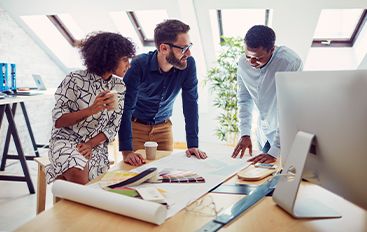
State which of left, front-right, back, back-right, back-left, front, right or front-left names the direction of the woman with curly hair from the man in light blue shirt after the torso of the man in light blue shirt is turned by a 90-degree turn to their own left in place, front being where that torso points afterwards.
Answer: right

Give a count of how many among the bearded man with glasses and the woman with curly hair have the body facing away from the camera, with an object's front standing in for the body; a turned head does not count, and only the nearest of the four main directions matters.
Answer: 0

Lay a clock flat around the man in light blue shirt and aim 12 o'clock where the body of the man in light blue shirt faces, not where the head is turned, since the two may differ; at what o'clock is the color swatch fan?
The color swatch fan is roughly at 11 o'clock from the man in light blue shirt.

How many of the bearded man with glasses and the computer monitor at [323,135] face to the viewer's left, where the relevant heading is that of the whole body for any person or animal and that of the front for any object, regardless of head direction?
0

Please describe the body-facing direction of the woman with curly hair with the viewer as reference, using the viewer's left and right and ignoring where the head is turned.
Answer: facing the viewer and to the right of the viewer

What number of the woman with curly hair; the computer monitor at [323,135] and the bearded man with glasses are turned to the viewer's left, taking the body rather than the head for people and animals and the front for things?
0

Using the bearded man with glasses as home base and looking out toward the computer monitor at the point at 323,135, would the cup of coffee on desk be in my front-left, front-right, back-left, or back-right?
front-right

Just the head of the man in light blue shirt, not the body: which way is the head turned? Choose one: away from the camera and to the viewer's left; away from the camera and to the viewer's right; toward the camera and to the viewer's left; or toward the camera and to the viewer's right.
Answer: toward the camera and to the viewer's left

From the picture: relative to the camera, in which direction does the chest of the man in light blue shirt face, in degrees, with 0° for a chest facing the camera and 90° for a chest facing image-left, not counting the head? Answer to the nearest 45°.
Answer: approximately 45°

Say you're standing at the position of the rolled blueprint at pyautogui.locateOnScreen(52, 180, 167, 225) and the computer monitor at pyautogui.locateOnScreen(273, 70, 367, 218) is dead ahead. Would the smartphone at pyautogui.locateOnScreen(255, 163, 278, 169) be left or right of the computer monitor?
left

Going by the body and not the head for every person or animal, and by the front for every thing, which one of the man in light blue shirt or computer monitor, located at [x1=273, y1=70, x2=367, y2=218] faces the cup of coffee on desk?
the man in light blue shirt

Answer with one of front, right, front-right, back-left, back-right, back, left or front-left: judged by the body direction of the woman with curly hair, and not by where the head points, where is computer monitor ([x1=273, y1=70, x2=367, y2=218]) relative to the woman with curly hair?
front

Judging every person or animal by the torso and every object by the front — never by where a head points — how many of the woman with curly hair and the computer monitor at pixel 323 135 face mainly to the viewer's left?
0

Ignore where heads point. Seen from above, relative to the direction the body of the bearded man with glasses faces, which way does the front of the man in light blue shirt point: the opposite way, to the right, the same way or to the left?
to the right
